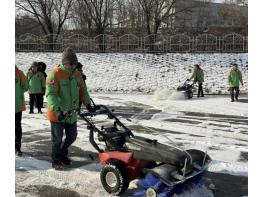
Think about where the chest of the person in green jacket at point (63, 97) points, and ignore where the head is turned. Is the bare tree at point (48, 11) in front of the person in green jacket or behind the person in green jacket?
behind

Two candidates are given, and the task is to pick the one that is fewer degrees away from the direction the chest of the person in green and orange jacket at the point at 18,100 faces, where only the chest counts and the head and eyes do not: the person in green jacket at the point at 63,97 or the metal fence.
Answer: the person in green jacket

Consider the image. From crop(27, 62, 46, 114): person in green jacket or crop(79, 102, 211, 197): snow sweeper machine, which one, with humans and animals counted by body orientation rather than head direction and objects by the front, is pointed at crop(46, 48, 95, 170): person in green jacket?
crop(27, 62, 46, 114): person in green jacket

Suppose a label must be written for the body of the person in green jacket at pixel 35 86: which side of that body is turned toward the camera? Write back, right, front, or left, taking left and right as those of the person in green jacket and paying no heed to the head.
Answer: front

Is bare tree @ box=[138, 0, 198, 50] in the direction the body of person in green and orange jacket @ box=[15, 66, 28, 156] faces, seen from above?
no

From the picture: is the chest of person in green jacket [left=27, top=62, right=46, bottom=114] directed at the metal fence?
no

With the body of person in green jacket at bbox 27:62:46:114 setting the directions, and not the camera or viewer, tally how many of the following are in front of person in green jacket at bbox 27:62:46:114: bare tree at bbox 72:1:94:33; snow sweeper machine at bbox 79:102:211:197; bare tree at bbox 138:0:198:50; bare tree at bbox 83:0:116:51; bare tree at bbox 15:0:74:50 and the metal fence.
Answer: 1

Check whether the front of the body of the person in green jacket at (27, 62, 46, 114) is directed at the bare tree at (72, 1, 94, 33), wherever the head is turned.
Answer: no

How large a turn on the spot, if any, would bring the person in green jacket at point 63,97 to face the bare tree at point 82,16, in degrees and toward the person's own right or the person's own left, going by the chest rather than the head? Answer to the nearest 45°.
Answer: approximately 135° to the person's own left

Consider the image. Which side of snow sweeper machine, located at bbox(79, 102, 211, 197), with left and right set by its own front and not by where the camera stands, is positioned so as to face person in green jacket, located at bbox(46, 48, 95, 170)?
back

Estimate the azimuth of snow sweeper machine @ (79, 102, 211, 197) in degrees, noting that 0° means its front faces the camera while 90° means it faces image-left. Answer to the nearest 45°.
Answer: approximately 315°

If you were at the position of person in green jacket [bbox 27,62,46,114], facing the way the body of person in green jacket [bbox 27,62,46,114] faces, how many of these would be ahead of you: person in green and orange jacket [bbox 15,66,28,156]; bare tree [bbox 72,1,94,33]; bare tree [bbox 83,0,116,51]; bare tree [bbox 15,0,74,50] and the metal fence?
1

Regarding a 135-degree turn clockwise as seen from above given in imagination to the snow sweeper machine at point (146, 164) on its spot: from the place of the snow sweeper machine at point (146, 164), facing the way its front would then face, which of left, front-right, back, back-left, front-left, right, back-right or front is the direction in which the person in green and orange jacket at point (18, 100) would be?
front-right

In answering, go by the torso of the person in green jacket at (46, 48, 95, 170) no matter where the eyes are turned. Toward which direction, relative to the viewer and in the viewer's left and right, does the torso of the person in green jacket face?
facing the viewer and to the right of the viewer
